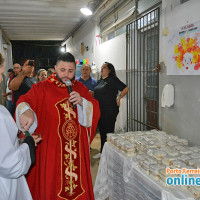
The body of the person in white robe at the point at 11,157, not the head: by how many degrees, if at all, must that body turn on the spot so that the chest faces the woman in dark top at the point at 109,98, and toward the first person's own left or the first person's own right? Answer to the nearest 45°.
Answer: approximately 45° to the first person's own left

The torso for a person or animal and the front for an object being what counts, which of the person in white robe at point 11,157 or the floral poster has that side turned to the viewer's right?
the person in white robe

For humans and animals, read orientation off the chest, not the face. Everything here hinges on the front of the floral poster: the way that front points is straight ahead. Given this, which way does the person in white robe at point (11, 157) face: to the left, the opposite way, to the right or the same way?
the opposite way

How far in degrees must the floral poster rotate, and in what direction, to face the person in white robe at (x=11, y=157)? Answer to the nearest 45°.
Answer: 0° — it already faces them

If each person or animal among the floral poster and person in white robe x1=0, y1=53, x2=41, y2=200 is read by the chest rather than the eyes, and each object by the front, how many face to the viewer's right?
1

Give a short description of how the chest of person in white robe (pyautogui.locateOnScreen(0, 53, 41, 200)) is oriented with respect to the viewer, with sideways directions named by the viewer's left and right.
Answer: facing to the right of the viewer

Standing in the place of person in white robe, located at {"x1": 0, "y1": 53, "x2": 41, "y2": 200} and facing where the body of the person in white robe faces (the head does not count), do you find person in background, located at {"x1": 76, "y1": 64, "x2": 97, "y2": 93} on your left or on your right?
on your left

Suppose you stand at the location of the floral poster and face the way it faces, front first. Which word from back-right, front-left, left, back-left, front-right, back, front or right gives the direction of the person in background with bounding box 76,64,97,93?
right

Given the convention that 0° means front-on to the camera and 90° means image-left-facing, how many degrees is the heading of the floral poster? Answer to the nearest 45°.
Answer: approximately 45°

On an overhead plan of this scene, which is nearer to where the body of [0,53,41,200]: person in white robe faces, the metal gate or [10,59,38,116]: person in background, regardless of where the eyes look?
the metal gate

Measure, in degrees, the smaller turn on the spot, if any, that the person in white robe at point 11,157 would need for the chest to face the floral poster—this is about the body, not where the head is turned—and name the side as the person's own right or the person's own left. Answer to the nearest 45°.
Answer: approximately 45° to the person's own left
